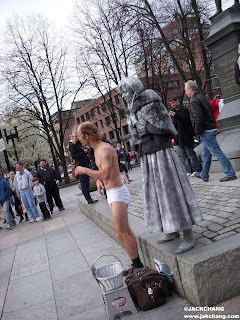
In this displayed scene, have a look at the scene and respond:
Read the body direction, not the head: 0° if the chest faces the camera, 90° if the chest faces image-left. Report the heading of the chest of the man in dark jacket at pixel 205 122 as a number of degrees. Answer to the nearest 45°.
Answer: approximately 90°

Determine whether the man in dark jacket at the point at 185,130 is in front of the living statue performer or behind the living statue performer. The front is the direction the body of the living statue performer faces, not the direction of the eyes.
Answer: behind

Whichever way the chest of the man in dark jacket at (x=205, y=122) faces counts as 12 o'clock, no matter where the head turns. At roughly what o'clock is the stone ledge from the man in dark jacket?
The stone ledge is roughly at 9 o'clock from the man in dark jacket.

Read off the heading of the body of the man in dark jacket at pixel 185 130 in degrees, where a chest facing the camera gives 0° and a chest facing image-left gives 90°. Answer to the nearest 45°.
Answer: approximately 45°

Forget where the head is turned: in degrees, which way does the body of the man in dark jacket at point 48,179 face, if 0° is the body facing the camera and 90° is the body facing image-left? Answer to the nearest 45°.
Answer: approximately 0°

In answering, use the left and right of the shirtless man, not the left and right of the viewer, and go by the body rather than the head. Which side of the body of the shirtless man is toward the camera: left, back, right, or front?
left
